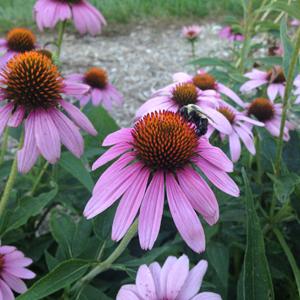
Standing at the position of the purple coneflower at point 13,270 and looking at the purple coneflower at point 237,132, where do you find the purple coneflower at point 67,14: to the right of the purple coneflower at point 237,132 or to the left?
left

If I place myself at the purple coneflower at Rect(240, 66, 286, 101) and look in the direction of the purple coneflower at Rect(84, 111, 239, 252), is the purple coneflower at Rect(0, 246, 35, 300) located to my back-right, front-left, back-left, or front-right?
front-right

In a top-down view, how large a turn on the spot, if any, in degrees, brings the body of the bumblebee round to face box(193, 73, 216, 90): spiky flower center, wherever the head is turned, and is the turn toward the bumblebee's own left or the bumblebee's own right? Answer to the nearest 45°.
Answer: approximately 90° to the bumblebee's own right

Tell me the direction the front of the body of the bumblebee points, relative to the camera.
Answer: to the viewer's left

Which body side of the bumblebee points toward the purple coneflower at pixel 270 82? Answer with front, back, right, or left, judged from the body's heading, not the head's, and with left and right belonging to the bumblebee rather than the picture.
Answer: right
